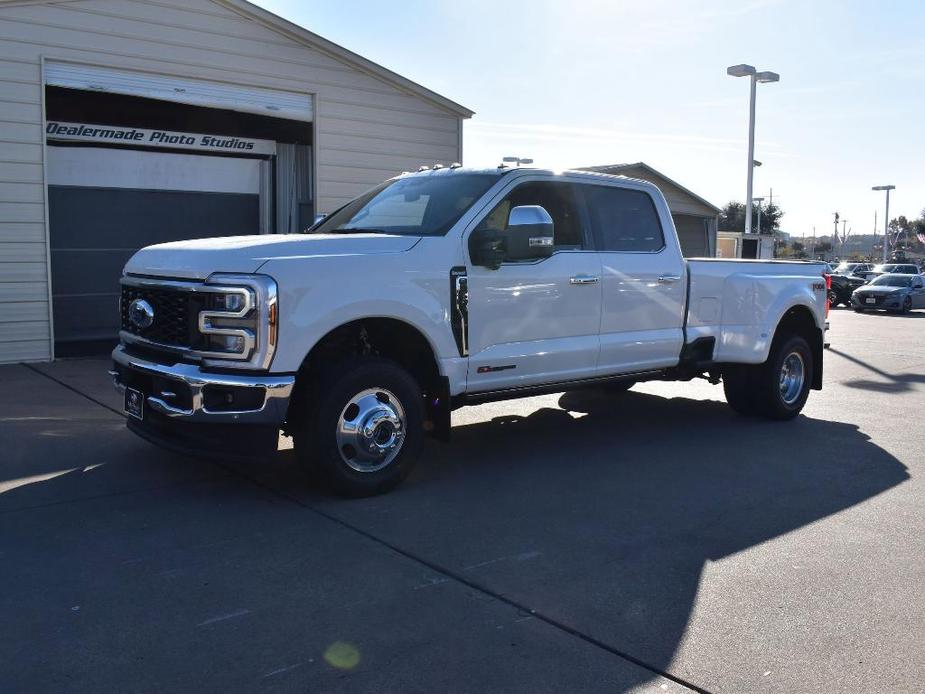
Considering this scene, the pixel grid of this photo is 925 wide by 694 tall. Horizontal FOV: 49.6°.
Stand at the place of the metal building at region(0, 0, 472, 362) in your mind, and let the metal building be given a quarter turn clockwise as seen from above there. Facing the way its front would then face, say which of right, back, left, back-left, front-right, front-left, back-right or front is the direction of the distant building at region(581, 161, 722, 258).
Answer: back

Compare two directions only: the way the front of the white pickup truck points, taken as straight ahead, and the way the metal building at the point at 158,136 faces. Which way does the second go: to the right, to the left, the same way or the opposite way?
to the left

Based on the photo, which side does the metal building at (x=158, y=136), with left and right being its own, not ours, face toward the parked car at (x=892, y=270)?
left

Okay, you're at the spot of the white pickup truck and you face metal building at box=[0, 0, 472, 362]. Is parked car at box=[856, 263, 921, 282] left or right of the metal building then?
right

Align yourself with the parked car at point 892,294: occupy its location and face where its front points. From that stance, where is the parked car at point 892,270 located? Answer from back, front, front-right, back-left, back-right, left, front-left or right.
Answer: back-right

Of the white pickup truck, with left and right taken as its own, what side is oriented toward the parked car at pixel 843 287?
back

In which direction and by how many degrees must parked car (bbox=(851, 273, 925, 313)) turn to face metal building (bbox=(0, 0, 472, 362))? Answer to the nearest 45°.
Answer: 0° — it already faces it

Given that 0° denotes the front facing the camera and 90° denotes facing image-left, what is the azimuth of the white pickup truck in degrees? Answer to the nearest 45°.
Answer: approximately 45°

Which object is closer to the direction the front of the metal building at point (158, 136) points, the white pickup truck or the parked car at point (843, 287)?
the white pickup truck

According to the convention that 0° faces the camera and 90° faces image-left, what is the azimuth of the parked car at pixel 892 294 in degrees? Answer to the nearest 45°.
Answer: approximately 45°

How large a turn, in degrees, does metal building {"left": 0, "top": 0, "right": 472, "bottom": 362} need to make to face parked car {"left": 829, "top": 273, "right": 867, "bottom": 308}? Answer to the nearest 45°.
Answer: approximately 90° to its left
